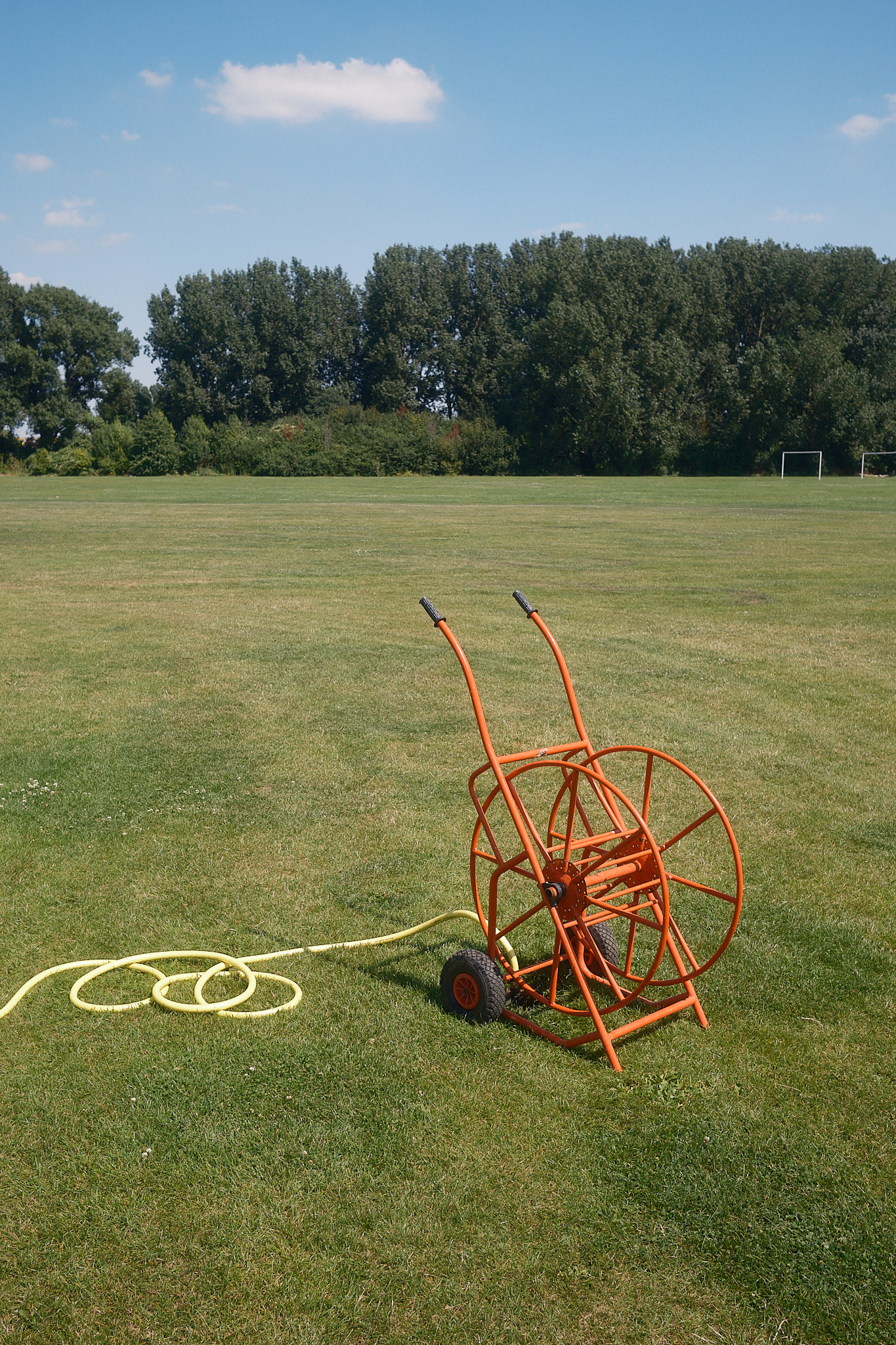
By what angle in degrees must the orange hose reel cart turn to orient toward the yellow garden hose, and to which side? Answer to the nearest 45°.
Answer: approximately 135° to its right

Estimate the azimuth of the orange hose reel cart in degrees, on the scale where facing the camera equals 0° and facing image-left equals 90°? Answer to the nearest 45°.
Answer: approximately 315°
